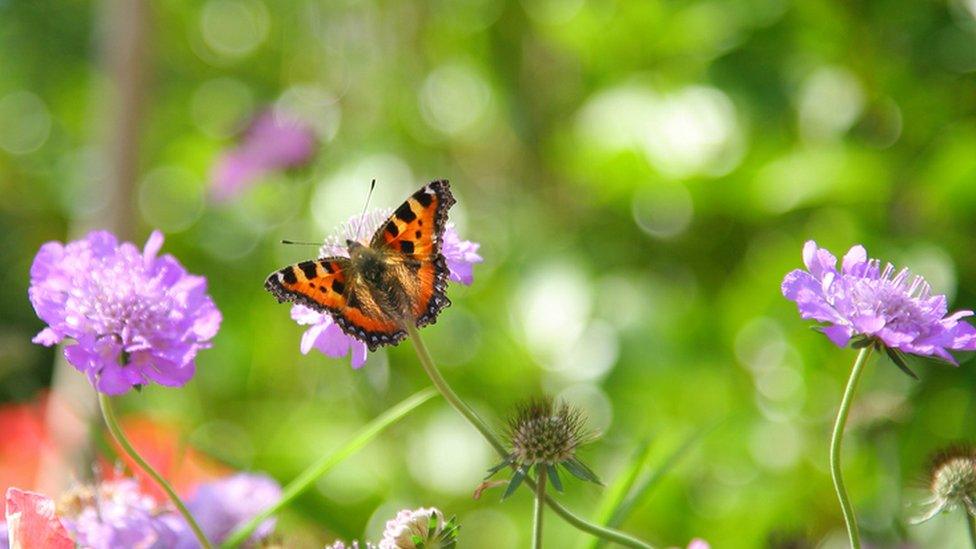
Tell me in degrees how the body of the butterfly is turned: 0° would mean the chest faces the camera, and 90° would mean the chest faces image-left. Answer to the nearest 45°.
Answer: approximately 135°
